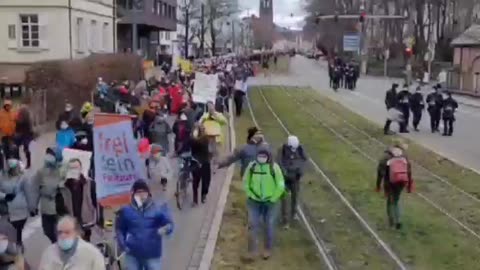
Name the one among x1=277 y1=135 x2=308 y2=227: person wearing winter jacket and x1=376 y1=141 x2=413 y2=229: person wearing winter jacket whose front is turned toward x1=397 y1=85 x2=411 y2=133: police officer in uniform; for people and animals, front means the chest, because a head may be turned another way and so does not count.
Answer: x1=376 y1=141 x2=413 y2=229: person wearing winter jacket

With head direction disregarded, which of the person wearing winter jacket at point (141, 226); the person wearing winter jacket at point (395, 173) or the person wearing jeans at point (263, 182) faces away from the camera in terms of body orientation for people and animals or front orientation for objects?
the person wearing winter jacket at point (395, 173)

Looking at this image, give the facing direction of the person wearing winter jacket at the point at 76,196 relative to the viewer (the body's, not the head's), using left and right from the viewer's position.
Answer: facing the viewer

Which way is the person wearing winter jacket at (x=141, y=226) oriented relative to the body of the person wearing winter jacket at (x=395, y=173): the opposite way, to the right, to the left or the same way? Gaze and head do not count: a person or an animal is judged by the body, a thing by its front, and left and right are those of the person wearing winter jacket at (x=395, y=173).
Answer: the opposite way

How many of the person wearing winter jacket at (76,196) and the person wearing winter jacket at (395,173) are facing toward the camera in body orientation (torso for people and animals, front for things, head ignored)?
1

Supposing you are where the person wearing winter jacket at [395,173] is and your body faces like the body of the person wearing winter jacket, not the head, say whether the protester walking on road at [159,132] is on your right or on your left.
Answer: on your left

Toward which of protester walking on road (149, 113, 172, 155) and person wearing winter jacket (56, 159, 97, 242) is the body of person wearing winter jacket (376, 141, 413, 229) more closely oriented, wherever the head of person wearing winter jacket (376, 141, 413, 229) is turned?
the protester walking on road

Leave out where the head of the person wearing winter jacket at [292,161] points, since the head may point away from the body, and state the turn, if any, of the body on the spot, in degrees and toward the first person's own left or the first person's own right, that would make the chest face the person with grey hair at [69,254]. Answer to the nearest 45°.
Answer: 0° — they already face them

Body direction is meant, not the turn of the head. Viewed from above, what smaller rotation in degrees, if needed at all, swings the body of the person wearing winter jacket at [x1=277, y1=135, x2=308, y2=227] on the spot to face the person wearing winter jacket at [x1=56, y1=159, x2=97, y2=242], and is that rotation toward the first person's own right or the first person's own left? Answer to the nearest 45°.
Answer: approximately 45° to the first person's own right

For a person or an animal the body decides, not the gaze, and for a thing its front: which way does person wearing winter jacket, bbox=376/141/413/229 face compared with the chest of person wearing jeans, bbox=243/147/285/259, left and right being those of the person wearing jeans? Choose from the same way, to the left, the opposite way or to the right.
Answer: the opposite way

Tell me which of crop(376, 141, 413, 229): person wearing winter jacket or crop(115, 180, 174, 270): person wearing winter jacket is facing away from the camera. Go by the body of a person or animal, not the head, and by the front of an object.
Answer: crop(376, 141, 413, 229): person wearing winter jacket

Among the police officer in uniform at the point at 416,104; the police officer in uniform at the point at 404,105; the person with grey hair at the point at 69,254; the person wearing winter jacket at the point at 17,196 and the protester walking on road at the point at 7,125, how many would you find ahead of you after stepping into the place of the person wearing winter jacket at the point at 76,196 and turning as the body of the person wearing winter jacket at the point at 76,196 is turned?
1
